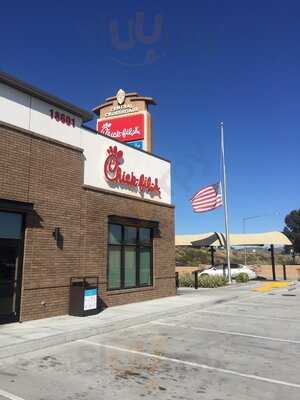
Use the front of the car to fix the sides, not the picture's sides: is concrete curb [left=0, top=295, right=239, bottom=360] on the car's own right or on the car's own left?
on the car's own left

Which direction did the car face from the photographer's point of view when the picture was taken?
facing to the left of the viewer

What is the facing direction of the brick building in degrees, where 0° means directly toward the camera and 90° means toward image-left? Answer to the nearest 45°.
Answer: approximately 315°

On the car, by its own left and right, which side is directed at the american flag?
left

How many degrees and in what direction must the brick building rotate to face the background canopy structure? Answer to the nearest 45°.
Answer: approximately 90° to its left

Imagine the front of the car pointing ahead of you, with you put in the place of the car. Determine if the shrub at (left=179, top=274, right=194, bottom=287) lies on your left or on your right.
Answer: on your left

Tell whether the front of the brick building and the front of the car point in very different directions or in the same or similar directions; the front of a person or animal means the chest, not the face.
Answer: very different directions
